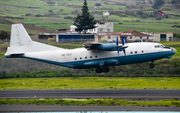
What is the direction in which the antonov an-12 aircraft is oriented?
to the viewer's right
